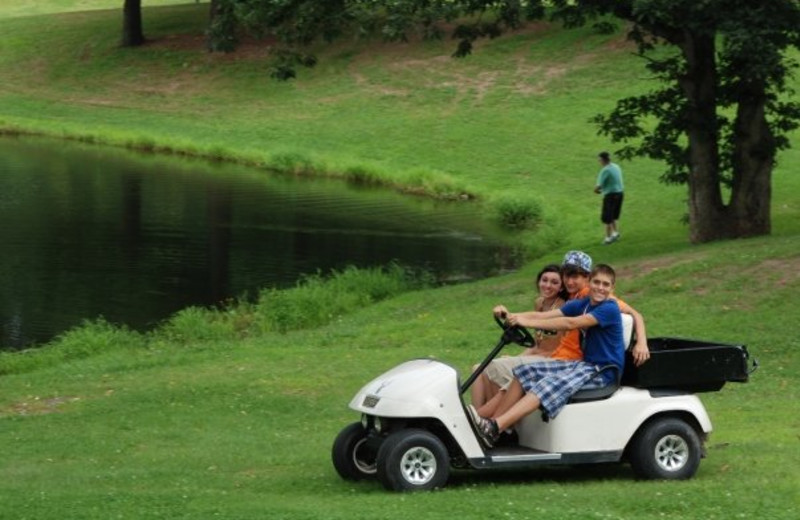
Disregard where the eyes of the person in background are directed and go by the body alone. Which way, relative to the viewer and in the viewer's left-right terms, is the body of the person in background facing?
facing to the left of the viewer

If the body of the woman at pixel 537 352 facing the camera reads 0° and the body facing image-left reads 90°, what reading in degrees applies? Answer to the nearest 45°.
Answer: approximately 45°

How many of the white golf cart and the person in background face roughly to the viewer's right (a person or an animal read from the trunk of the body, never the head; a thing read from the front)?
0

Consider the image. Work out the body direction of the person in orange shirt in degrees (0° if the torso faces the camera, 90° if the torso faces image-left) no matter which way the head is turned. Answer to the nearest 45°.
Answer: approximately 45°

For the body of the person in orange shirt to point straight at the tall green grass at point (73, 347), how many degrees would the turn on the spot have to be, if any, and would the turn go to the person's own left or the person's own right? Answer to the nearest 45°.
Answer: approximately 90° to the person's own right

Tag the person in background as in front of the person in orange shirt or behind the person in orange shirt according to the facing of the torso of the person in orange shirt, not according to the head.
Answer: behind
